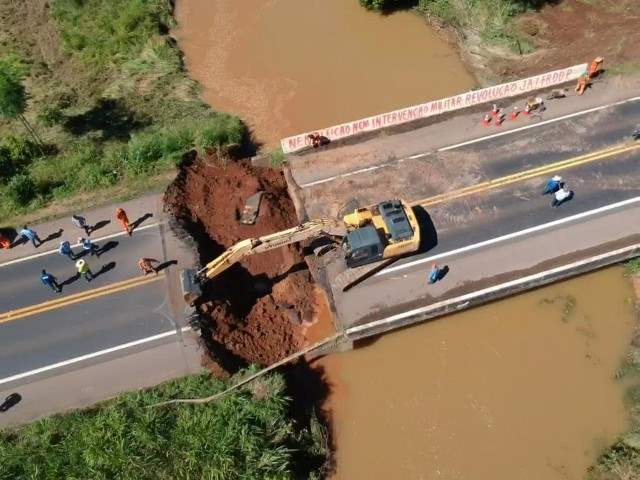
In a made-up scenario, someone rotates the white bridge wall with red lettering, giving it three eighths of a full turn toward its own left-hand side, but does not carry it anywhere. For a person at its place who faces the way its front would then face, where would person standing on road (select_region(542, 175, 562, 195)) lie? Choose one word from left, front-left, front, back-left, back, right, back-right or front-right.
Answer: right

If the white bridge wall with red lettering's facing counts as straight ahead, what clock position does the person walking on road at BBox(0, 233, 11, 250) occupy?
The person walking on road is roughly at 2 o'clock from the white bridge wall with red lettering.

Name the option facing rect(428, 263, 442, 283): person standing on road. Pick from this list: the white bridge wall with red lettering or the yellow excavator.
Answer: the white bridge wall with red lettering

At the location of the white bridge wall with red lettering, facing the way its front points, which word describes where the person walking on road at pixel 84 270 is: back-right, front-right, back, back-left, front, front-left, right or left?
front-right

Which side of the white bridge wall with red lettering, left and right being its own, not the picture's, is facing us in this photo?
front

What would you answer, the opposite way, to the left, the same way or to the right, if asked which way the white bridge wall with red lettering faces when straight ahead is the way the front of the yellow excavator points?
to the left

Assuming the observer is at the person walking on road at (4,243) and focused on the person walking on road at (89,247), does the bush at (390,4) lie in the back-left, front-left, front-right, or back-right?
front-left

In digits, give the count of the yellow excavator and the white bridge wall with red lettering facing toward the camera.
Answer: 1

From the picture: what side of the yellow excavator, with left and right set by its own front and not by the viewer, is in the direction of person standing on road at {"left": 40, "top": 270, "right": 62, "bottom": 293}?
front

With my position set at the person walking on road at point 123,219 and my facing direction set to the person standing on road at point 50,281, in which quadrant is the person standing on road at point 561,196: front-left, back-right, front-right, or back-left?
back-left

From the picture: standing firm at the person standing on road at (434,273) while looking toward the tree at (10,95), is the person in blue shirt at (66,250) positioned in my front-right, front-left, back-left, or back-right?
front-left

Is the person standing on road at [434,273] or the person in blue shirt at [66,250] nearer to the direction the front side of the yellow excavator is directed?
the person in blue shirt

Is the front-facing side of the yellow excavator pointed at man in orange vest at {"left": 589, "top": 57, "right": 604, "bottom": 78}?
no

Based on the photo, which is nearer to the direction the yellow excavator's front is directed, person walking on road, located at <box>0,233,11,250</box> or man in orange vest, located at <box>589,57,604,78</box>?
the person walking on road

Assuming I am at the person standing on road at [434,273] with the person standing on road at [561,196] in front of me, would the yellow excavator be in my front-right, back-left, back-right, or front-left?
back-left

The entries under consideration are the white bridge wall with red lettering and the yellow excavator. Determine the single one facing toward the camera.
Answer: the white bridge wall with red lettering

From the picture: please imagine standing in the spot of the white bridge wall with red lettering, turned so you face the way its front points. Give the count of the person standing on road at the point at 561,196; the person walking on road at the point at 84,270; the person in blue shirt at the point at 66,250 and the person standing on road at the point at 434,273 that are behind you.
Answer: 0

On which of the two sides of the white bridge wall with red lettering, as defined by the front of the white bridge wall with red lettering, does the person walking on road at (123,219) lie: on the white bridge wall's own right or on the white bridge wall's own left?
on the white bridge wall's own right

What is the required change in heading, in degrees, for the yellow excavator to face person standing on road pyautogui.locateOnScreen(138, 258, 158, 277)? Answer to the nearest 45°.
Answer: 0° — it already faces them

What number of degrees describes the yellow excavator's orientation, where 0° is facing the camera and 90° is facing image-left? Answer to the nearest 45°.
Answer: approximately 90°
